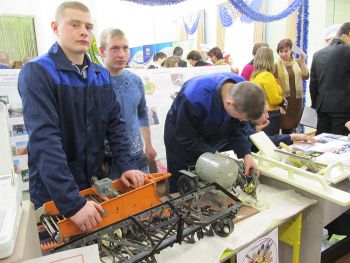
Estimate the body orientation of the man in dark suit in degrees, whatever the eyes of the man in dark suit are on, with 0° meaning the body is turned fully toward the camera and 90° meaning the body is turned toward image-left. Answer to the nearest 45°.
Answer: approximately 180°

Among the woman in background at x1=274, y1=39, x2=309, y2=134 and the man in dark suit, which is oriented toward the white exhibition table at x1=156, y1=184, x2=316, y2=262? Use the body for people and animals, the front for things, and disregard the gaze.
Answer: the woman in background

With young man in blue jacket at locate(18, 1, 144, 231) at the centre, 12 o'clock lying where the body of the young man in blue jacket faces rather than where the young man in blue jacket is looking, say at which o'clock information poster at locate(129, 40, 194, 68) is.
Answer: The information poster is roughly at 8 o'clock from the young man in blue jacket.

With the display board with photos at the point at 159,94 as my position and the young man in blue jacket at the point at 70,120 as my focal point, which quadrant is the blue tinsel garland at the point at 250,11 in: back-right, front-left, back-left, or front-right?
back-left

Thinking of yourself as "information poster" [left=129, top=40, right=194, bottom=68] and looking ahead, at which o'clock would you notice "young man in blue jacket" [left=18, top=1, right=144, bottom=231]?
The young man in blue jacket is roughly at 12 o'clock from the information poster.

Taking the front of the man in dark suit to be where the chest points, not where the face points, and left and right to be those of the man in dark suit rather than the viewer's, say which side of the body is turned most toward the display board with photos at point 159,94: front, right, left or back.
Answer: left

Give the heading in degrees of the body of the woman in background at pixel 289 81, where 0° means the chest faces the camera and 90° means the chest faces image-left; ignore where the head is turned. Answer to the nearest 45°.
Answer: approximately 0°

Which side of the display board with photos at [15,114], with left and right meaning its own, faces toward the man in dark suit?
left

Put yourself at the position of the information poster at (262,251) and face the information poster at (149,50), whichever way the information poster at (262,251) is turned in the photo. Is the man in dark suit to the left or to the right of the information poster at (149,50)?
right

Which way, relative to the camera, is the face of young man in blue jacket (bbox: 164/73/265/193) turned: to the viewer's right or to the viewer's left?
to the viewer's right
